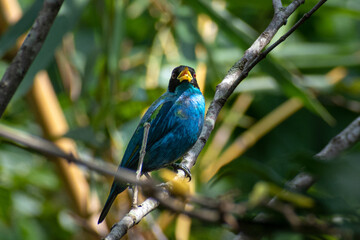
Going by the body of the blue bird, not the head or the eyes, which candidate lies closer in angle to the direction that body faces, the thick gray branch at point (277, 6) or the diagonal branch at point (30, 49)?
the thick gray branch

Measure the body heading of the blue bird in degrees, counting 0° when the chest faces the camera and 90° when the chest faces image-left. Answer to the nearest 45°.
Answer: approximately 315°

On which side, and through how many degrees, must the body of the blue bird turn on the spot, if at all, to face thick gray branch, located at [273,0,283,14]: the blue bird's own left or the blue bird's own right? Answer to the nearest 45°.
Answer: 0° — it already faces it
